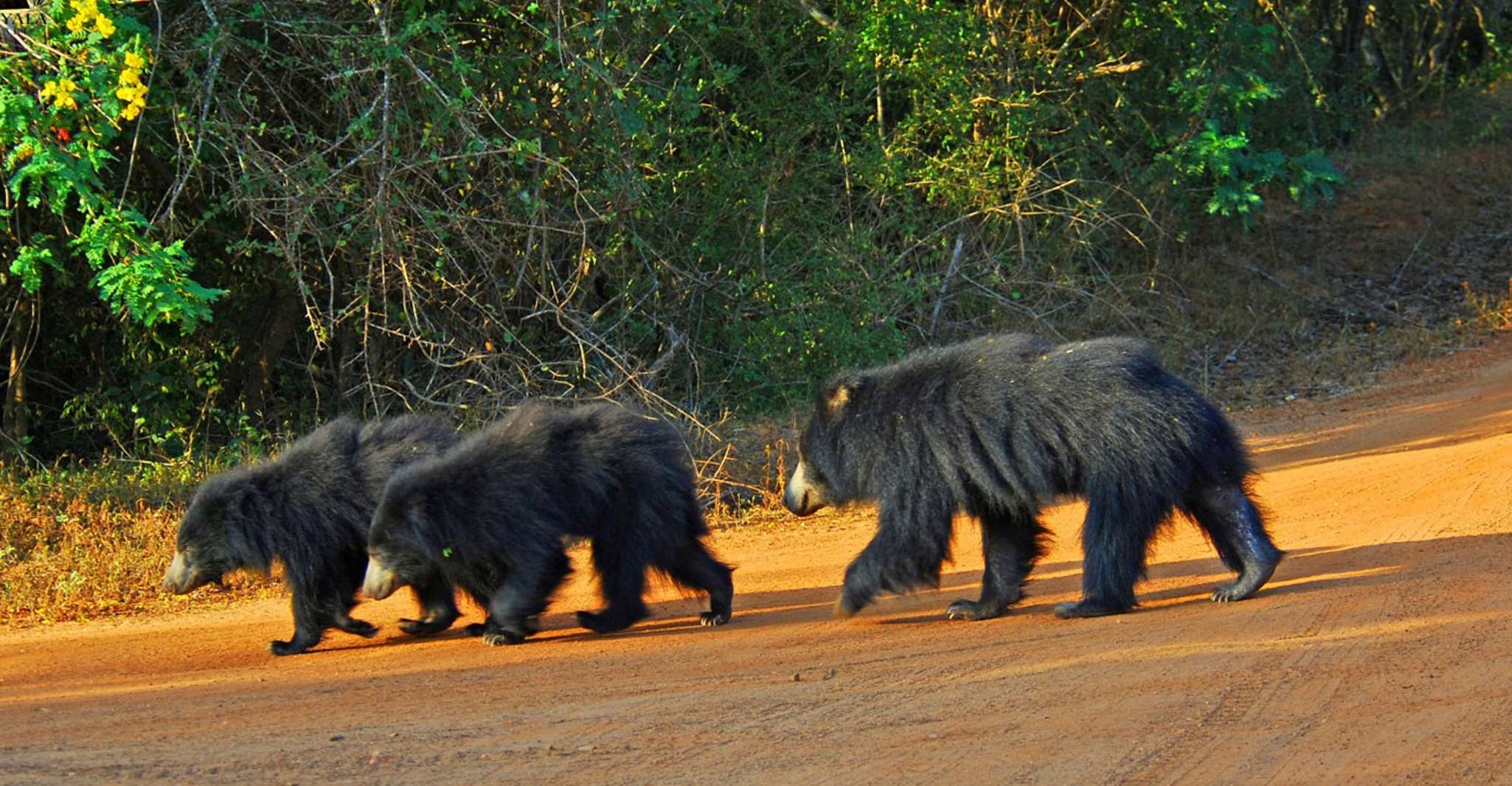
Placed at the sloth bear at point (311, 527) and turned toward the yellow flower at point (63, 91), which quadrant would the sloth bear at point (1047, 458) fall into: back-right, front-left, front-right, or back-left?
back-right

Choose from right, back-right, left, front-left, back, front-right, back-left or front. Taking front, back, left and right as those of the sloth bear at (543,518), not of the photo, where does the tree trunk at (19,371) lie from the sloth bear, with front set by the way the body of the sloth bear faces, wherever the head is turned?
front-right

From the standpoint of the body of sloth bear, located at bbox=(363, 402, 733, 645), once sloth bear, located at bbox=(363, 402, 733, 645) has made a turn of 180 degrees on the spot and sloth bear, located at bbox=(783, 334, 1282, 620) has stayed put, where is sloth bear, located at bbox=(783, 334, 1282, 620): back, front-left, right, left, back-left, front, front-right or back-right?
front

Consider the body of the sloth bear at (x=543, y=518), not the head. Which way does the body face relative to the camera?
to the viewer's left

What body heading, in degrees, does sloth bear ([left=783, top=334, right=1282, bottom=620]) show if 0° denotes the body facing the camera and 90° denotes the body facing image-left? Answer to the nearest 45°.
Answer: approximately 90°

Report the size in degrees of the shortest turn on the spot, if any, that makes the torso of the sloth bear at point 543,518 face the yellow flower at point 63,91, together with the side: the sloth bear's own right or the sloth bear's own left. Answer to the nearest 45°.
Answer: approximately 45° to the sloth bear's own right

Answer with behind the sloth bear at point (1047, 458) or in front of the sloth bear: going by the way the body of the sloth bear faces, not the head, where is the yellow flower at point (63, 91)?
in front

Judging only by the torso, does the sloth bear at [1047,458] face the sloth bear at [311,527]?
yes

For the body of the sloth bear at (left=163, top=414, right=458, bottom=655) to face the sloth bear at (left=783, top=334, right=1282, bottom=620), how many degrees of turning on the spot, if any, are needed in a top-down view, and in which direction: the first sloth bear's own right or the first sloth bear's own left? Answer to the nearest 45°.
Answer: approximately 180°

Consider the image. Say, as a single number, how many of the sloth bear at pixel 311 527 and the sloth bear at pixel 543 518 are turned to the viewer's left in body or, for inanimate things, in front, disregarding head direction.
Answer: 2

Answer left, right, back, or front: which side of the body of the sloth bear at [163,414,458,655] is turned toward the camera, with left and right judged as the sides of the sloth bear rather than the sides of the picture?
left

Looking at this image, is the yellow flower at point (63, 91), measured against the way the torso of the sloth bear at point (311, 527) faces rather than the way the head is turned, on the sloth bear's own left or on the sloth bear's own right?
on the sloth bear's own right

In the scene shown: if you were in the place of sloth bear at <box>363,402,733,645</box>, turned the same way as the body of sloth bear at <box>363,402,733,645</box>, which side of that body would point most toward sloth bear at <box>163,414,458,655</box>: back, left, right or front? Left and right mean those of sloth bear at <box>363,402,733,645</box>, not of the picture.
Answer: front
